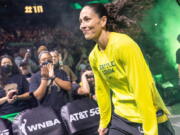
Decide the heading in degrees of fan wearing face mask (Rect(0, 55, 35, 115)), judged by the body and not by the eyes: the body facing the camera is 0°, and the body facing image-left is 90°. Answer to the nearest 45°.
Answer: approximately 0°

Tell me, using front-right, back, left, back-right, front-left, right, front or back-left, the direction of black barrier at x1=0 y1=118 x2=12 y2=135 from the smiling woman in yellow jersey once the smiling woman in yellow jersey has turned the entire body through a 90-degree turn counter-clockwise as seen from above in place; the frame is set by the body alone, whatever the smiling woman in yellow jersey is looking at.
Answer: back

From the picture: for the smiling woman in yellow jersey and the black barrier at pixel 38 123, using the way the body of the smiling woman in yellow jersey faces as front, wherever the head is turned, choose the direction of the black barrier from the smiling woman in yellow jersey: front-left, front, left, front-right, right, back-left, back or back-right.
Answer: right

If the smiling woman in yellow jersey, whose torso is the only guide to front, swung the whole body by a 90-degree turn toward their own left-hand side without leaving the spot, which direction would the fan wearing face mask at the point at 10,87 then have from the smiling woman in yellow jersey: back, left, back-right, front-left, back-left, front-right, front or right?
back

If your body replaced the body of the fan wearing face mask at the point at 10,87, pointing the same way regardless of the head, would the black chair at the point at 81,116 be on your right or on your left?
on your left
